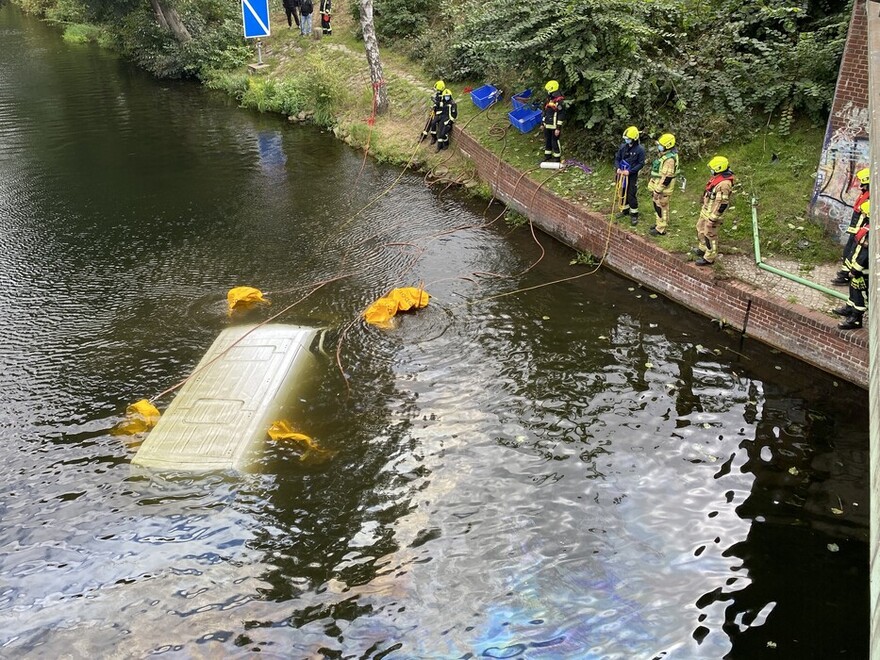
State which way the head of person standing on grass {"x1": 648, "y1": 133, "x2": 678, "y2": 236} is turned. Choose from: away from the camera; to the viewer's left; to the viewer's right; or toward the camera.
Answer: to the viewer's left

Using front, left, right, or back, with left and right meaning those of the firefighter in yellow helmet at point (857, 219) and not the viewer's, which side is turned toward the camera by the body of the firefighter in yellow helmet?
left

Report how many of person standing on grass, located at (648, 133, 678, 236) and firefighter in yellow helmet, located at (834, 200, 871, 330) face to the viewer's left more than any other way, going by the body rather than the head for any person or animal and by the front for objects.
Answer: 2

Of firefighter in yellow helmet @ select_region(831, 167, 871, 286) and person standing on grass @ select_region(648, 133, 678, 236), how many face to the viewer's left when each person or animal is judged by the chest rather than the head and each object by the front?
2

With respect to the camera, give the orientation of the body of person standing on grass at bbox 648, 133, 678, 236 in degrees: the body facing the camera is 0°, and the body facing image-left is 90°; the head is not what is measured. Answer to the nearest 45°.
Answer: approximately 90°

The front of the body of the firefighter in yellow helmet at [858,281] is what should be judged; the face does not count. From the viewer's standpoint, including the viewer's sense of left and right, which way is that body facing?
facing to the left of the viewer

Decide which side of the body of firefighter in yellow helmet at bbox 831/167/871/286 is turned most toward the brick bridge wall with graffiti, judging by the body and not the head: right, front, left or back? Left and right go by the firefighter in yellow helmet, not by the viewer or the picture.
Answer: right
